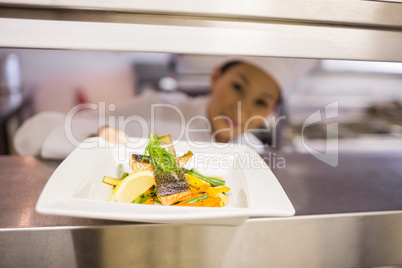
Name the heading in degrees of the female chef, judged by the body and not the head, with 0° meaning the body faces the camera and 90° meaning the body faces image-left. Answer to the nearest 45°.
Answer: approximately 0°

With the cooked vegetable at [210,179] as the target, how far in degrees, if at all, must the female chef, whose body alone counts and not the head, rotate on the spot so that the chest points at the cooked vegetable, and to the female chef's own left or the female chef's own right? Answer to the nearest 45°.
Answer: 0° — they already face it

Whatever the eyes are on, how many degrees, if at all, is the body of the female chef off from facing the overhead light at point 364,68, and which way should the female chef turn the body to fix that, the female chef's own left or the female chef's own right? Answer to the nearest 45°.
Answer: approximately 135° to the female chef's own left

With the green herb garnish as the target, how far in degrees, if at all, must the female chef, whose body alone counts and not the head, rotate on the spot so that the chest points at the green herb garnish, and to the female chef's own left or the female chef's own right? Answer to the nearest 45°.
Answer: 0° — they already face it
